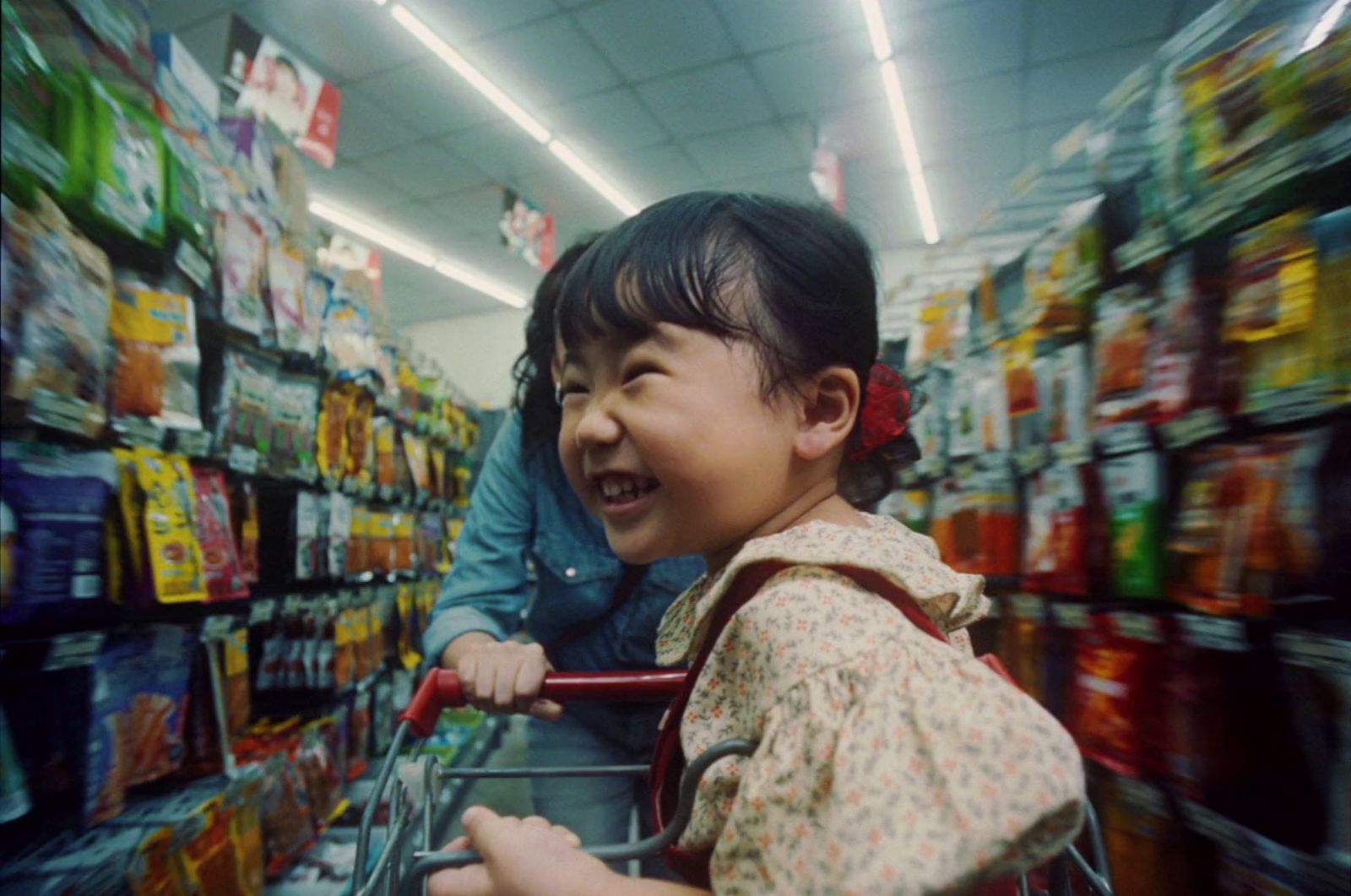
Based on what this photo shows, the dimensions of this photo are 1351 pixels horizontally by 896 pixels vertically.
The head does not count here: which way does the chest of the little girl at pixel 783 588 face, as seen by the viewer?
to the viewer's left

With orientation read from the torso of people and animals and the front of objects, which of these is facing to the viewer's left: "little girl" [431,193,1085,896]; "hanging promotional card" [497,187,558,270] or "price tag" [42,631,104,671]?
the little girl

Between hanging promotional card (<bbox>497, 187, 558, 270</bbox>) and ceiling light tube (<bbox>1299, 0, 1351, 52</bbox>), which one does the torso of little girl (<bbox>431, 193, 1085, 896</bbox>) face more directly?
the hanging promotional card

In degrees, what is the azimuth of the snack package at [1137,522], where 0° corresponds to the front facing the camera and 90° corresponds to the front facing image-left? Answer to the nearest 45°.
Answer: approximately 45°
